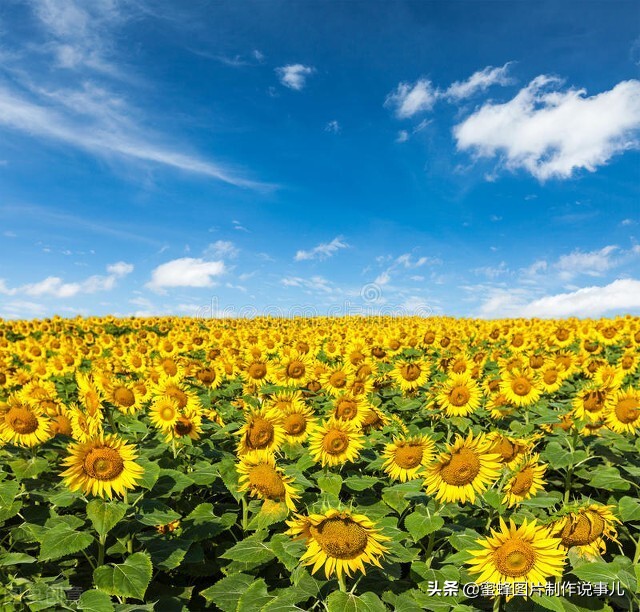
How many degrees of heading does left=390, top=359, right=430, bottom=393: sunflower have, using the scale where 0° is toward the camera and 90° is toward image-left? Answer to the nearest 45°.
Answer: approximately 0°

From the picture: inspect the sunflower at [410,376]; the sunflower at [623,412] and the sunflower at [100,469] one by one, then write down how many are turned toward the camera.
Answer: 3

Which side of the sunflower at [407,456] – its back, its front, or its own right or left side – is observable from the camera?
front

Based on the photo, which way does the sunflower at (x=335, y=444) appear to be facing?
toward the camera

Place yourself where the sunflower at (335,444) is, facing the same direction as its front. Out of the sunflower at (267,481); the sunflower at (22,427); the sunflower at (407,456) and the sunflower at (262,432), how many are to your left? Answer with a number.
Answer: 1

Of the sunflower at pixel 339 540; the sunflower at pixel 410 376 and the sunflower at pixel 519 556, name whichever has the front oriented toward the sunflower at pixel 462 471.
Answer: the sunflower at pixel 410 376

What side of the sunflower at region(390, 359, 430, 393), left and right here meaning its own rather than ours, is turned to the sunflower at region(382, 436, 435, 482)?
front

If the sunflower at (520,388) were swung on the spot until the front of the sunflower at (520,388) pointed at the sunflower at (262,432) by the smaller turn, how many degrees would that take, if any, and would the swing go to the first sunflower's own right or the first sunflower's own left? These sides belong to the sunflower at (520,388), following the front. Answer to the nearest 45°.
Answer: approximately 45° to the first sunflower's own right

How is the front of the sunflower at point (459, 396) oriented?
toward the camera

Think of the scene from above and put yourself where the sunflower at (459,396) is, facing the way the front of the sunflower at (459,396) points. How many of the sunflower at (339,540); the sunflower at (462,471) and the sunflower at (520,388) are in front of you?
2

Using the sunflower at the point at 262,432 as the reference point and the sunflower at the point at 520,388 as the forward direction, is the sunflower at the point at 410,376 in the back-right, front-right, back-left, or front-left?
front-left

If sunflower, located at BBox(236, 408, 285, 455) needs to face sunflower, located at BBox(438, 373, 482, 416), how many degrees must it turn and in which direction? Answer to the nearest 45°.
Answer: approximately 135° to its left

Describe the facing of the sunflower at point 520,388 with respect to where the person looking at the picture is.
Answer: facing the viewer

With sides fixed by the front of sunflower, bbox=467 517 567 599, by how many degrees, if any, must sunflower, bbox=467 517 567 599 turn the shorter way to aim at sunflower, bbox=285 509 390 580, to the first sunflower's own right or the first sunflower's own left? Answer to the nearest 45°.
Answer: approximately 45° to the first sunflower's own right
